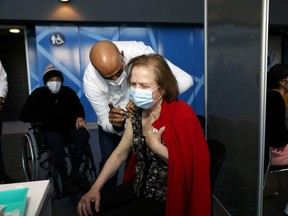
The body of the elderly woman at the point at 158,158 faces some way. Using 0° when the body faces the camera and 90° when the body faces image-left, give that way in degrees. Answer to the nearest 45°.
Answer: approximately 45°

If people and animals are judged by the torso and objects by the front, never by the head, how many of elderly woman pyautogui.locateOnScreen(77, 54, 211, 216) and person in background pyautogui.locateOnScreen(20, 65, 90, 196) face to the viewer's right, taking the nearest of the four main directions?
0

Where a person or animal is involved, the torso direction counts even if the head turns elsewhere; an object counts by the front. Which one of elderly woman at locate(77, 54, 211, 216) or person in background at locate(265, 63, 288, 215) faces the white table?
the elderly woman

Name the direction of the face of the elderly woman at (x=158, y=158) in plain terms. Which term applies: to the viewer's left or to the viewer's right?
to the viewer's left

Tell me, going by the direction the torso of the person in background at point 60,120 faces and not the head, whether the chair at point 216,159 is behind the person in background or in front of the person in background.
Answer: in front

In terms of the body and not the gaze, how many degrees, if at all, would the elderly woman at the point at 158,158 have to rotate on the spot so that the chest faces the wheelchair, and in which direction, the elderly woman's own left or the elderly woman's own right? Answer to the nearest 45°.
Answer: approximately 90° to the elderly woman's own right

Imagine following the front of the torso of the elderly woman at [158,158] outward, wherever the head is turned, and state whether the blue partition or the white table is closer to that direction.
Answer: the white table

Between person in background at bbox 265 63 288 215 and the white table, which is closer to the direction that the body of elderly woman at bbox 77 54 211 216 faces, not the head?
the white table

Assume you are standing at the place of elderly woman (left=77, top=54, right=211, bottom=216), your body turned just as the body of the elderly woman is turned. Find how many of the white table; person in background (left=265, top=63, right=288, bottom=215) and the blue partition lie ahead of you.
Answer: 1

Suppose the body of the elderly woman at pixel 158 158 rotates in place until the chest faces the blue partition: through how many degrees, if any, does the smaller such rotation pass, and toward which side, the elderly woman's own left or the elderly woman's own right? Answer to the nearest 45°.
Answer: approximately 135° to the elderly woman's own right
